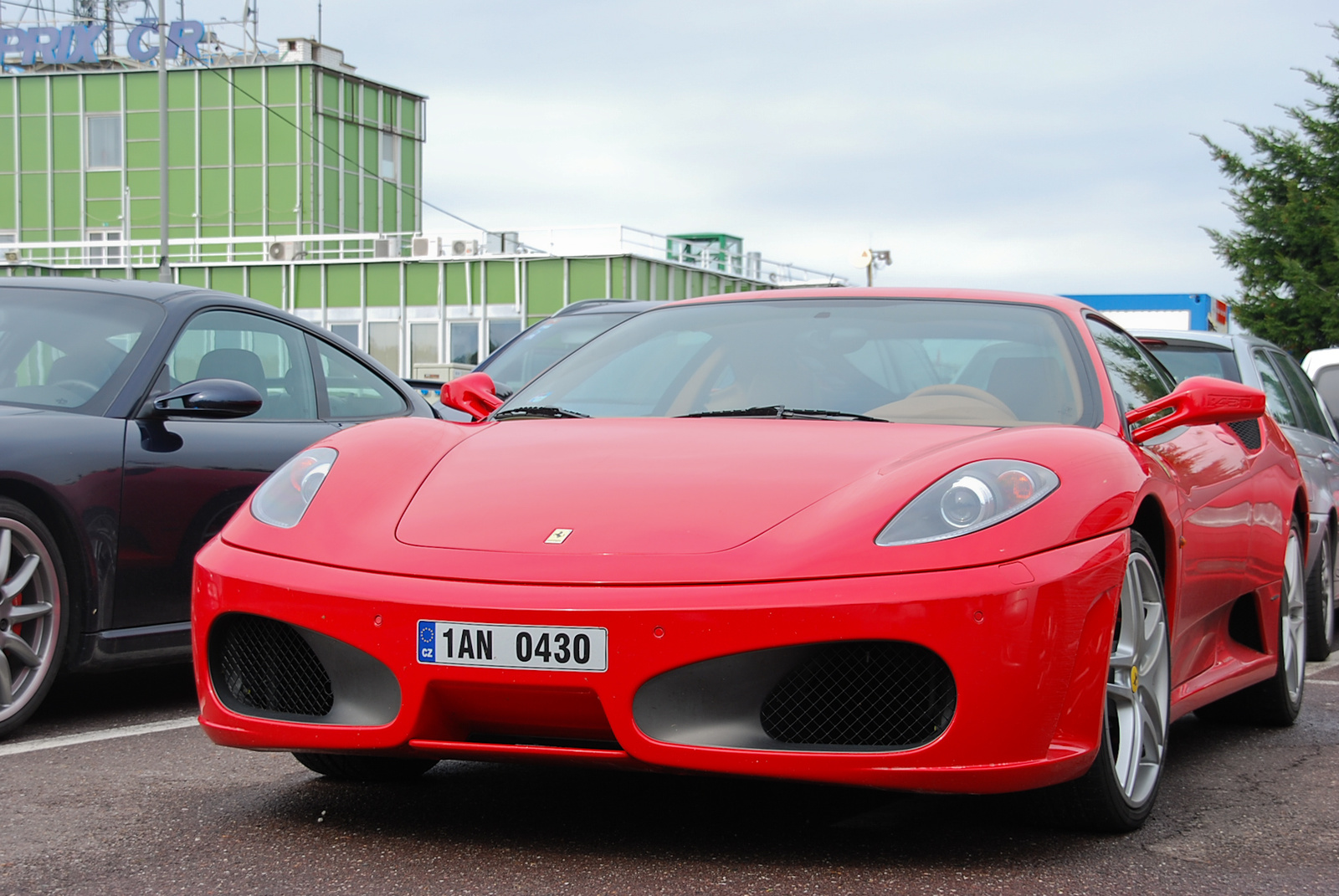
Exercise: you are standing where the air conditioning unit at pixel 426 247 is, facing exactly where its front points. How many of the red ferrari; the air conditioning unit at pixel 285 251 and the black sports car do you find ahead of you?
2

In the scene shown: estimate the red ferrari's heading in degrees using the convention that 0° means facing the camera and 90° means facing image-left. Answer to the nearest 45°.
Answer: approximately 45°

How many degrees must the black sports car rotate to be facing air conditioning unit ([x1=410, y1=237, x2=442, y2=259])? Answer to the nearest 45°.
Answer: approximately 135° to its right

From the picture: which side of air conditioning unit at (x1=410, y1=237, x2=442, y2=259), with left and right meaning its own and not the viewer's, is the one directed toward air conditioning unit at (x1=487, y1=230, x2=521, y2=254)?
left

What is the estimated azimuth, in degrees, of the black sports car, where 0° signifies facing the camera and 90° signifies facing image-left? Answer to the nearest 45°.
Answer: approximately 45°

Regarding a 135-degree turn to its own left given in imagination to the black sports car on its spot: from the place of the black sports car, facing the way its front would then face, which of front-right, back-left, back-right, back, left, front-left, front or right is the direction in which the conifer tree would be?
front-left

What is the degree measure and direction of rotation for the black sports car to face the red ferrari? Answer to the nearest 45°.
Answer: approximately 90° to its left

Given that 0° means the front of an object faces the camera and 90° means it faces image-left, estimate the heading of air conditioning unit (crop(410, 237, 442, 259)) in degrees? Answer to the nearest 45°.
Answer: approximately 0°

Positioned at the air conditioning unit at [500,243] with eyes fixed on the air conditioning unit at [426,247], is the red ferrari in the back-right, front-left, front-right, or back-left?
back-left
